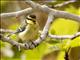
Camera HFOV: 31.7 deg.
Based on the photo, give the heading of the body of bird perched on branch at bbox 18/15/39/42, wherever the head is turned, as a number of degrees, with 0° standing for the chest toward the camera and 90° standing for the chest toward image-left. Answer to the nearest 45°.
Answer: approximately 315°
